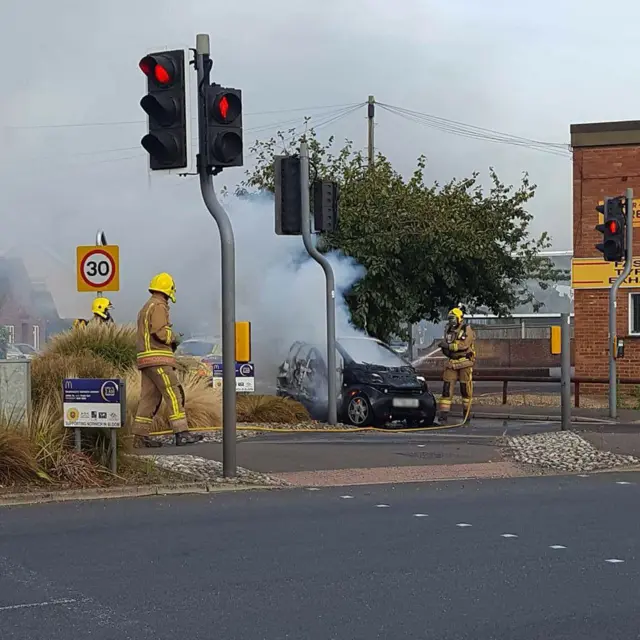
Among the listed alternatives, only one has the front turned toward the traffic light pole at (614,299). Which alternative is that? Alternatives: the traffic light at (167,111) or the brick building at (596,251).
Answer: the brick building

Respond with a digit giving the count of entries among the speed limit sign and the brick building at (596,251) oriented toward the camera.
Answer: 2

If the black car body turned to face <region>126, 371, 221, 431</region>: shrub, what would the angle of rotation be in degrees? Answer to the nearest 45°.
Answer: approximately 90° to its right

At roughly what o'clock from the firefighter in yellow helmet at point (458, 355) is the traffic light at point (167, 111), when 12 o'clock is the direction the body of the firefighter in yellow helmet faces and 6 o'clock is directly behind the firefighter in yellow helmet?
The traffic light is roughly at 11 o'clock from the firefighter in yellow helmet.

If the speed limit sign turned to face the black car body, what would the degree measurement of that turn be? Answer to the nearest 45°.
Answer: approximately 135° to its left

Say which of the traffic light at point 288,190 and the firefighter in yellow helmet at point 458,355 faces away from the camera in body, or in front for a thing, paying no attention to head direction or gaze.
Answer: the traffic light

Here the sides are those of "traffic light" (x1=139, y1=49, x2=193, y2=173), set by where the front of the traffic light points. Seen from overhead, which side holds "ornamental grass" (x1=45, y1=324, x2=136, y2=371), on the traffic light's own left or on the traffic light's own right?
on the traffic light's own right

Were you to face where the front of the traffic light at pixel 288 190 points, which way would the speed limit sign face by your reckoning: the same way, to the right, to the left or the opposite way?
the opposite way

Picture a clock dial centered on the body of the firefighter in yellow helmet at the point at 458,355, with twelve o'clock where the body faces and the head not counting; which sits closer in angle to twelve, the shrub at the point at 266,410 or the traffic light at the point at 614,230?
the shrub

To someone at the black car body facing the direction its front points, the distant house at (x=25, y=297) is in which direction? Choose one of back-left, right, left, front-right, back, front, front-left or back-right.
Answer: back

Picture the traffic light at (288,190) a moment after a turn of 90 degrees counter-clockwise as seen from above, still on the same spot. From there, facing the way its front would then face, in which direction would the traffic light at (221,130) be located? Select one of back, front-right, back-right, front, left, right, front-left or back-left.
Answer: left

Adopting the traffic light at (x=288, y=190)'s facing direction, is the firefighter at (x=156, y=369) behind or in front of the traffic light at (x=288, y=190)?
behind

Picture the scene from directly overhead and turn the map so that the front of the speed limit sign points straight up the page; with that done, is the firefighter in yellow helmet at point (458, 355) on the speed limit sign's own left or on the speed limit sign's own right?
on the speed limit sign's own left
